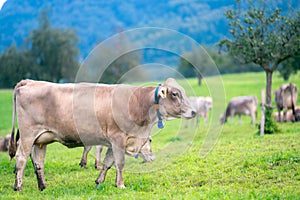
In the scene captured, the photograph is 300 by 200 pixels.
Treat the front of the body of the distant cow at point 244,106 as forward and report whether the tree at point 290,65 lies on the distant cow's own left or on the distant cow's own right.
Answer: on the distant cow's own right

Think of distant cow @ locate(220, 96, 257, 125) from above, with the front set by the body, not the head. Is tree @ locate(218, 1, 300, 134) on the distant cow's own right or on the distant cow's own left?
on the distant cow's own left

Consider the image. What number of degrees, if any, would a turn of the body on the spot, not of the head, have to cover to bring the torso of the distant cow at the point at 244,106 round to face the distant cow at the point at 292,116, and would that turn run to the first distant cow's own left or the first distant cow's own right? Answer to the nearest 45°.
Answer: approximately 135° to the first distant cow's own left

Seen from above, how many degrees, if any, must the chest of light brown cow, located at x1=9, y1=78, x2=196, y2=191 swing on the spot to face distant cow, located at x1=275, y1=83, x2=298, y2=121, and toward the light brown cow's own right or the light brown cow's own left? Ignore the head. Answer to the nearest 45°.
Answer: approximately 45° to the light brown cow's own left

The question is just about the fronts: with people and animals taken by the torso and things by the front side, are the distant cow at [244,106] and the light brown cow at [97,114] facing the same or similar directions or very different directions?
very different directions

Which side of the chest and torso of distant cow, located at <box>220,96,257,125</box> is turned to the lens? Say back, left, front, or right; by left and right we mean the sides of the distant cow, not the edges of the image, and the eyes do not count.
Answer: left

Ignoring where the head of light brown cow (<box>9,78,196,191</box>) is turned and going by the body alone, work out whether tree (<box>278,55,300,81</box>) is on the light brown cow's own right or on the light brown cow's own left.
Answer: on the light brown cow's own left

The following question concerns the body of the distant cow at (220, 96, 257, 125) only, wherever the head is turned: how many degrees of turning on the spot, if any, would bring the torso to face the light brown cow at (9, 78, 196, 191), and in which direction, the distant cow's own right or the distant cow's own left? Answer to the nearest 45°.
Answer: approximately 90° to the distant cow's own left

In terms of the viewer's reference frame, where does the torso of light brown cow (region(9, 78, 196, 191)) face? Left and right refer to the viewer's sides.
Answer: facing to the right of the viewer

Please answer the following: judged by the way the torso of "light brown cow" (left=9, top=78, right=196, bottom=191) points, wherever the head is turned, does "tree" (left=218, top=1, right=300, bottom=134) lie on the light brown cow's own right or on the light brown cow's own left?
on the light brown cow's own left

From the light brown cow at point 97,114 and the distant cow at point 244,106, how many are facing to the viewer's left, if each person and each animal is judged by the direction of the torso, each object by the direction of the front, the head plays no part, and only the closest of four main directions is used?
1
